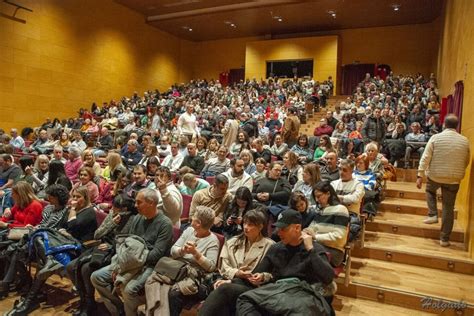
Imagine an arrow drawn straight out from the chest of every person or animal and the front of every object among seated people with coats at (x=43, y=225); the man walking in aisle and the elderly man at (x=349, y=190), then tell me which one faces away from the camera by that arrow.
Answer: the man walking in aisle

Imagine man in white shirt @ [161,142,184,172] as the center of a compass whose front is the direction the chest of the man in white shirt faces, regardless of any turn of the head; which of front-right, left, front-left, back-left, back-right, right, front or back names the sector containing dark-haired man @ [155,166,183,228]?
front-left

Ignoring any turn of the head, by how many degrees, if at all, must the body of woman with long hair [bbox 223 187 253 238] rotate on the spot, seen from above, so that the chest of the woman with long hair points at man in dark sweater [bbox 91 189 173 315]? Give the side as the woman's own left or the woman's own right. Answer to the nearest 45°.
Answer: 0° — they already face them

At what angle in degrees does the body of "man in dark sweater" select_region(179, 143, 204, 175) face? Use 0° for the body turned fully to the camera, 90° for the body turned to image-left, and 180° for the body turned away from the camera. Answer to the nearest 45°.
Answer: approximately 45°

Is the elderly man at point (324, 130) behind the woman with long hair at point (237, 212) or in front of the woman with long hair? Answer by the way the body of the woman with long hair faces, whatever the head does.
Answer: behind

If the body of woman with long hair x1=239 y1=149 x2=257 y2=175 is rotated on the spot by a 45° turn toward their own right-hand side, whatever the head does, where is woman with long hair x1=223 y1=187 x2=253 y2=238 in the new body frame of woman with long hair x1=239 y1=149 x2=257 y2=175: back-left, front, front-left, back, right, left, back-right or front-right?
left

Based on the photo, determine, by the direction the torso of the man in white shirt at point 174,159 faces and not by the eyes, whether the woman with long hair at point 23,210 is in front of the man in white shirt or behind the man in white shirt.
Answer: in front

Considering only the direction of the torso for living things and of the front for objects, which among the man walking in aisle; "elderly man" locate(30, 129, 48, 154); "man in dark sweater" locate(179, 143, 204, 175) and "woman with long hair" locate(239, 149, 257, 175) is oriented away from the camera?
the man walking in aisle

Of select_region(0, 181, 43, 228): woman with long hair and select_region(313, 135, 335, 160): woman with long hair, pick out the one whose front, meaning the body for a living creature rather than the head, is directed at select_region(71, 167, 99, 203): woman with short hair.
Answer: select_region(313, 135, 335, 160): woman with long hair

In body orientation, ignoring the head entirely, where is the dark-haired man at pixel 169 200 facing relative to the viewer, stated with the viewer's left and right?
facing the viewer and to the left of the viewer

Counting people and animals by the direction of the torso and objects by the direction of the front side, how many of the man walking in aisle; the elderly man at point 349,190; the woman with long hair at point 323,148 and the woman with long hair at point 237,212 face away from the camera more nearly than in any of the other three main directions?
1

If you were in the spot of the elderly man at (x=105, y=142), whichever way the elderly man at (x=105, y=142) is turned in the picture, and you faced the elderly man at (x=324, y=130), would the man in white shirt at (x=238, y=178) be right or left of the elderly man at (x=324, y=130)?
right

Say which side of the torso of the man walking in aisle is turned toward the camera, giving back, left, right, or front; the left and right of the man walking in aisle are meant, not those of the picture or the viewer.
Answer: back
